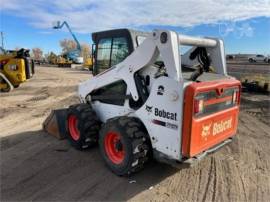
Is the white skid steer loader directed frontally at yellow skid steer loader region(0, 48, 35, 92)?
yes

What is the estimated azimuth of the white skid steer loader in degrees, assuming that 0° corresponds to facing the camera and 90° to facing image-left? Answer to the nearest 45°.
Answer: approximately 135°
